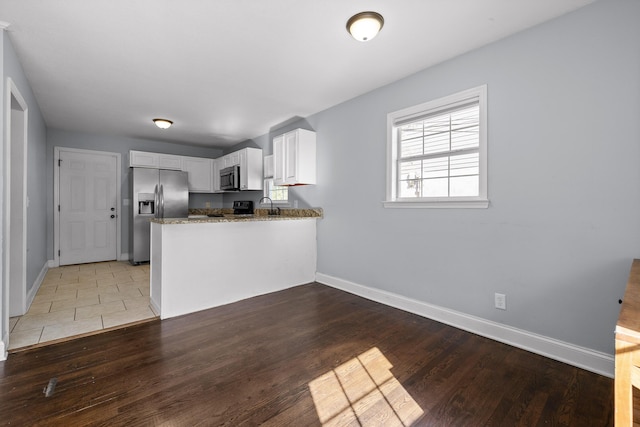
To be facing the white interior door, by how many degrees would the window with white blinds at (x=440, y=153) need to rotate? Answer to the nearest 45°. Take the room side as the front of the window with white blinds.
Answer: approximately 45° to its right

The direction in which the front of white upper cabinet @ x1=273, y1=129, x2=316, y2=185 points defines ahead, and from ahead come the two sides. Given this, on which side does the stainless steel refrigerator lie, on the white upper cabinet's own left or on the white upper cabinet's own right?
on the white upper cabinet's own right

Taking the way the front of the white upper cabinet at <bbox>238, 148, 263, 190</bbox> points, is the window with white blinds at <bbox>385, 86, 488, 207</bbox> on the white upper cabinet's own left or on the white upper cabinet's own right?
on the white upper cabinet's own left

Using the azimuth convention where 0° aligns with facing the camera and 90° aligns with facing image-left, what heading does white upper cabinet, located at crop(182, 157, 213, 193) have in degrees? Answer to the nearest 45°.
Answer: approximately 0°

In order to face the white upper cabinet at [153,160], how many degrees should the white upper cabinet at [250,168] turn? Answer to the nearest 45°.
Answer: approximately 45° to its right

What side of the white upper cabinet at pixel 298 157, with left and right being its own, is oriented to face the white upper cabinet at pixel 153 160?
right

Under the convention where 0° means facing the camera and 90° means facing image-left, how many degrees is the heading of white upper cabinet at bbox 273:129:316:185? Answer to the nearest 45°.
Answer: approximately 45°

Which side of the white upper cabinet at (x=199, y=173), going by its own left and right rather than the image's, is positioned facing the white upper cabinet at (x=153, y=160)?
right
